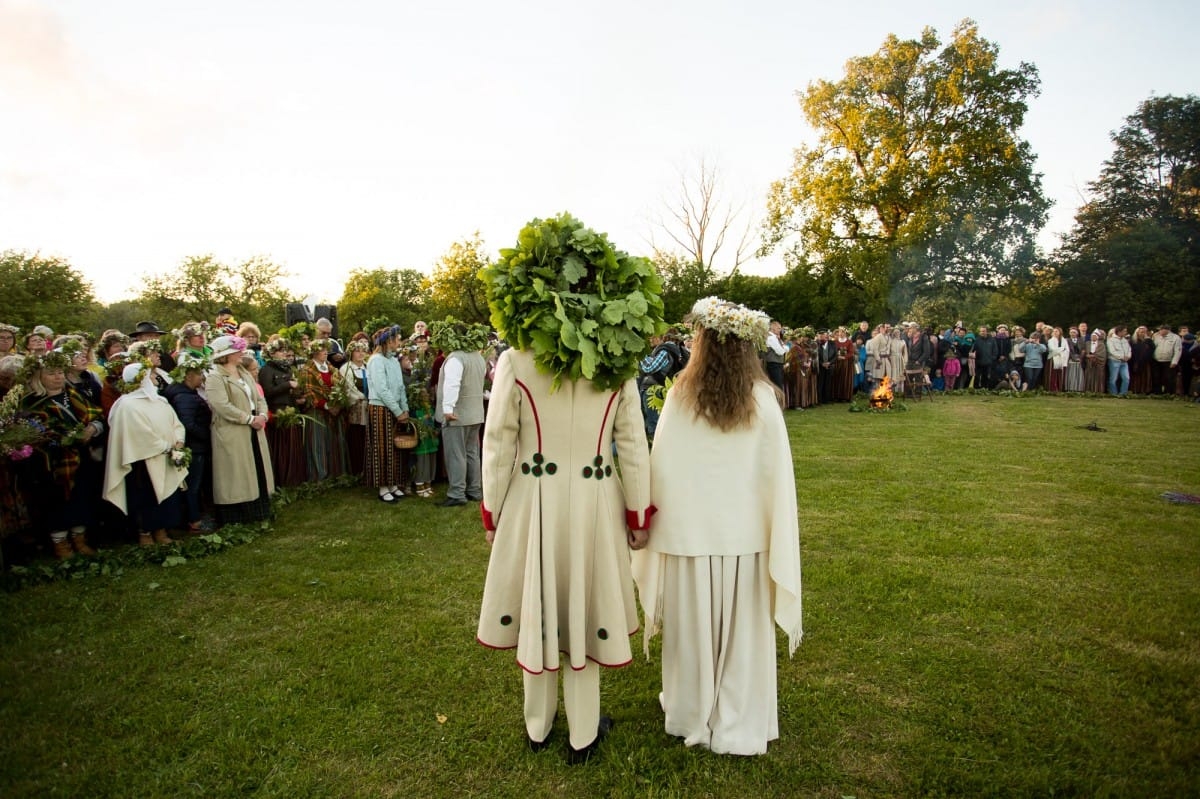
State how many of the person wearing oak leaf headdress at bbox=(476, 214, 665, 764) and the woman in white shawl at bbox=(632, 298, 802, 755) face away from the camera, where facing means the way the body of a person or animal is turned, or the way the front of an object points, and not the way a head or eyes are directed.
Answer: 2

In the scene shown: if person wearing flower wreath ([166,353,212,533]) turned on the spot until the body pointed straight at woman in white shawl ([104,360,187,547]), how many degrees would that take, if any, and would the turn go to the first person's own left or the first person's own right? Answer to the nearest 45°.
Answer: approximately 135° to the first person's own right

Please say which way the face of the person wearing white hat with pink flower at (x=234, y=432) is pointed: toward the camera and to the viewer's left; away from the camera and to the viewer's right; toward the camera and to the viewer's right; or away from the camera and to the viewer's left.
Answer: toward the camera and to the viewer's right

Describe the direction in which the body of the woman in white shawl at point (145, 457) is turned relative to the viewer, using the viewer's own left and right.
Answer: facing to the right of the viewer

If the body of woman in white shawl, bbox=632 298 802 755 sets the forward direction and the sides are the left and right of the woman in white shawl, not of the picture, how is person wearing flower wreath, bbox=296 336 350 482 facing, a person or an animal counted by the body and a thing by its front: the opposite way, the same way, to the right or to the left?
to the right

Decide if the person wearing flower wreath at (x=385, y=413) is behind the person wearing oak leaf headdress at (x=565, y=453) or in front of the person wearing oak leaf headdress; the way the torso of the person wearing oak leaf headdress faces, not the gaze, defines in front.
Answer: in front

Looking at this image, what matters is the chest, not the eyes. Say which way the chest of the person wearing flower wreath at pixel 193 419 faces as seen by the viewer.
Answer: to the viewer's right

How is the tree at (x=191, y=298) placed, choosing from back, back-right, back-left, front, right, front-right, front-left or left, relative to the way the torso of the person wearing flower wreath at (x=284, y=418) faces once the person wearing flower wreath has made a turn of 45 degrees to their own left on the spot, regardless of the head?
left

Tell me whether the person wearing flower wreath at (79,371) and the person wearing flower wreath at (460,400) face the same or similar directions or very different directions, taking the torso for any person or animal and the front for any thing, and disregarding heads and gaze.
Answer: very different directions

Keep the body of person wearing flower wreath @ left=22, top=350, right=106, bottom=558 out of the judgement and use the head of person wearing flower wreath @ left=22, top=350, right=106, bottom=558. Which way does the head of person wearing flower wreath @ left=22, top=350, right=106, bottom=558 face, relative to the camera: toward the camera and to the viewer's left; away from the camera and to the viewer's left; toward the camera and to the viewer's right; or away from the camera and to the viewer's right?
toward the camera and to the viewer's right

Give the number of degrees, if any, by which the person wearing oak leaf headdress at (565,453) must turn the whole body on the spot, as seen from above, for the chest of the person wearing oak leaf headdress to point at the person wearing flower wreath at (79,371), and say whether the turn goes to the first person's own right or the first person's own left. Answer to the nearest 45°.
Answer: approximately 45° to the first person's own left

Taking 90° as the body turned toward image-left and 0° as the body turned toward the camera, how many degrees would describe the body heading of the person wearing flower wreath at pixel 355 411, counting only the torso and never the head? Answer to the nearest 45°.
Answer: approximately 315°

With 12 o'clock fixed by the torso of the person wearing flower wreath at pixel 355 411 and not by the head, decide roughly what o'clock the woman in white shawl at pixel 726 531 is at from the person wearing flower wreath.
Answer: The woman in white shawl is roughly at 1 o'clock from the person wearing flower wreath.

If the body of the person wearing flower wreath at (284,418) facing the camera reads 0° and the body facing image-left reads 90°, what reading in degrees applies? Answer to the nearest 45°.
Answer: approximately 315°

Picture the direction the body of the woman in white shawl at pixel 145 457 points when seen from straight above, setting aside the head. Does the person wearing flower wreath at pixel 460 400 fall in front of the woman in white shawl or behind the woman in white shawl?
in front
